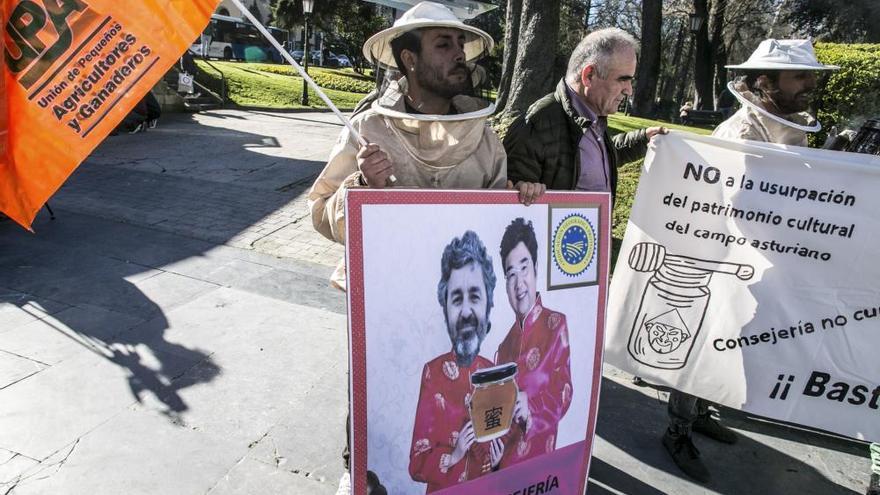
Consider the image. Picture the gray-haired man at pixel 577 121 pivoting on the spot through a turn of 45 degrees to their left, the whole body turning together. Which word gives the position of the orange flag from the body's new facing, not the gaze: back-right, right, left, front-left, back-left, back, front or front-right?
back-right

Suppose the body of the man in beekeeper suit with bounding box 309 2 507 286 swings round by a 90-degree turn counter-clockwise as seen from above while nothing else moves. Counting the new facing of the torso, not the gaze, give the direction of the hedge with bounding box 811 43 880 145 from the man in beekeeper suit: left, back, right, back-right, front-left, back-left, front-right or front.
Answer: front

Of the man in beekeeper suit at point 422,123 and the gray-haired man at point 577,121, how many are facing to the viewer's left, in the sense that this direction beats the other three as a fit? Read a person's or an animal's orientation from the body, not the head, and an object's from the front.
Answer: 0

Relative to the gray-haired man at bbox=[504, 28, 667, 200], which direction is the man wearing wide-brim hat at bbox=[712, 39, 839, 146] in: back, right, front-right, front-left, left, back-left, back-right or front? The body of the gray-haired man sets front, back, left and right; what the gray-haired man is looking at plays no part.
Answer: left

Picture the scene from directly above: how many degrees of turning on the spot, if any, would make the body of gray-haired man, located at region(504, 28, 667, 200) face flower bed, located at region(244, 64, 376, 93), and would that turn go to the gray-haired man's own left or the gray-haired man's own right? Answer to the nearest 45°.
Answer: approximately 180°

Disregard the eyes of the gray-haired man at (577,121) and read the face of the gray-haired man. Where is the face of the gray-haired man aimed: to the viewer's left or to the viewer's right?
to the viewer's right

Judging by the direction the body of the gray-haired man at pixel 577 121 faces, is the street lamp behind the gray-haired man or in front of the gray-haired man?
behind

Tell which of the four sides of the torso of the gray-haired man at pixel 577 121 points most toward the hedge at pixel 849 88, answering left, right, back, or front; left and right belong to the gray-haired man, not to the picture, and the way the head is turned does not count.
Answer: left

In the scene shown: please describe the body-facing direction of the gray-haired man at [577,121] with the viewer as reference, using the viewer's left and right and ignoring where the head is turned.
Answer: facing the viewer and to the right of the viewer
